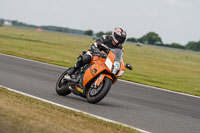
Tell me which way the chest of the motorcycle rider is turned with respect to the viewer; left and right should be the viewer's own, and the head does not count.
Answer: facing the viewer and to the right of the viewer
